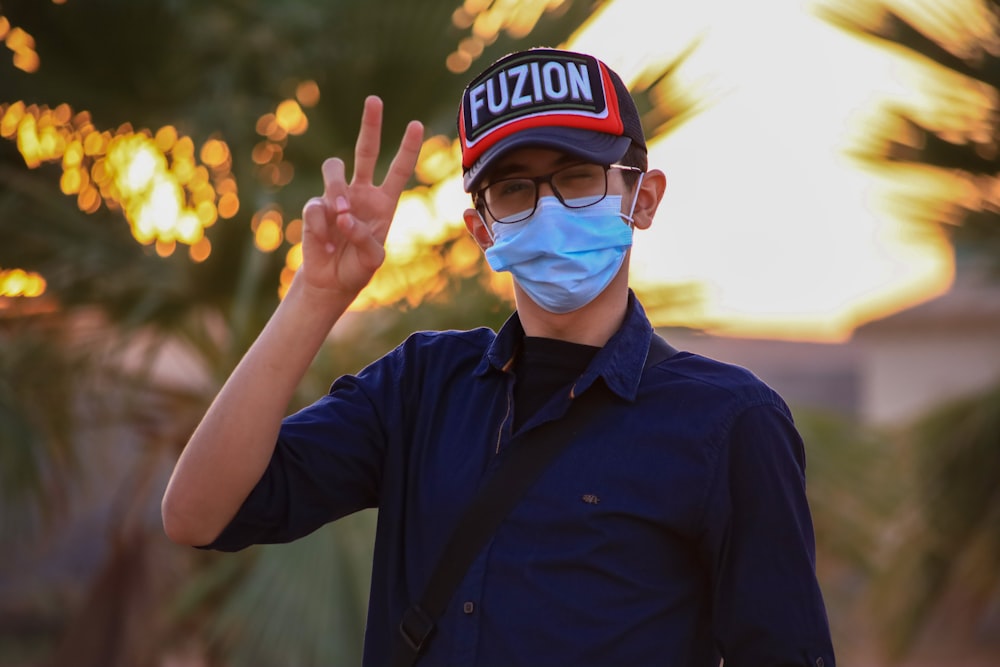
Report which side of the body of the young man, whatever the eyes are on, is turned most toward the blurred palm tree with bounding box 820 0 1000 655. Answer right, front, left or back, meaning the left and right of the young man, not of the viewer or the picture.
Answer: back

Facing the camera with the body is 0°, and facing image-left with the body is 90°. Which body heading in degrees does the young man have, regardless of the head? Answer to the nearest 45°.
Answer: approximately 45°

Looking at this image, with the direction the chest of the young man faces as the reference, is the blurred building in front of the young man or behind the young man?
behind

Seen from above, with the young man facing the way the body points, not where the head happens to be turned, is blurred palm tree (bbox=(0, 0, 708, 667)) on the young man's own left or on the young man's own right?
on the young man's own right

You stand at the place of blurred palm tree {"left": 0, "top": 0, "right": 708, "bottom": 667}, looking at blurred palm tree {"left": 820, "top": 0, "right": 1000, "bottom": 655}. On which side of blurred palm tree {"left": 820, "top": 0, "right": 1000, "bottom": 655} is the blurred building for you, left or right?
left
